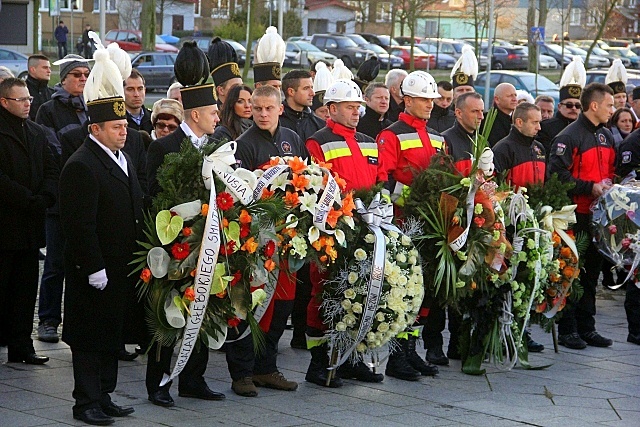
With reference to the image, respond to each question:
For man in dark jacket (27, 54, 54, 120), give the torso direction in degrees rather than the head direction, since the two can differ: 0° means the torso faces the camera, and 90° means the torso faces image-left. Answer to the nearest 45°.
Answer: approximately 315°

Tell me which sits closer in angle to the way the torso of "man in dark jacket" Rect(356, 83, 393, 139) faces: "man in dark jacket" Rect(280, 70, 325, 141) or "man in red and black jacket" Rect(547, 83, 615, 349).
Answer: the man in red and black jacket

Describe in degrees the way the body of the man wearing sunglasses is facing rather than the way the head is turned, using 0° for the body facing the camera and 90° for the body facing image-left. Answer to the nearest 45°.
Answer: approximately 315°

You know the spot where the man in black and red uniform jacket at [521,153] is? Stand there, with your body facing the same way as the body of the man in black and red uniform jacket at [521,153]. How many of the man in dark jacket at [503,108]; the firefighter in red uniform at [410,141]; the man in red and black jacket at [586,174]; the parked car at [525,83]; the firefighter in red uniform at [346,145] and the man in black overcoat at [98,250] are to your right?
3

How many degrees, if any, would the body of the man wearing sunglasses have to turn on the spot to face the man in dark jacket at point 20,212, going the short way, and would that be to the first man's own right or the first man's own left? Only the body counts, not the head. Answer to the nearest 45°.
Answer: approximately 45° to the first man's own right

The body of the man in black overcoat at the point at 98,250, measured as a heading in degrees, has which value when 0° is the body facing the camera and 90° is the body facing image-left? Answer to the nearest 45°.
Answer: approximately 315°
